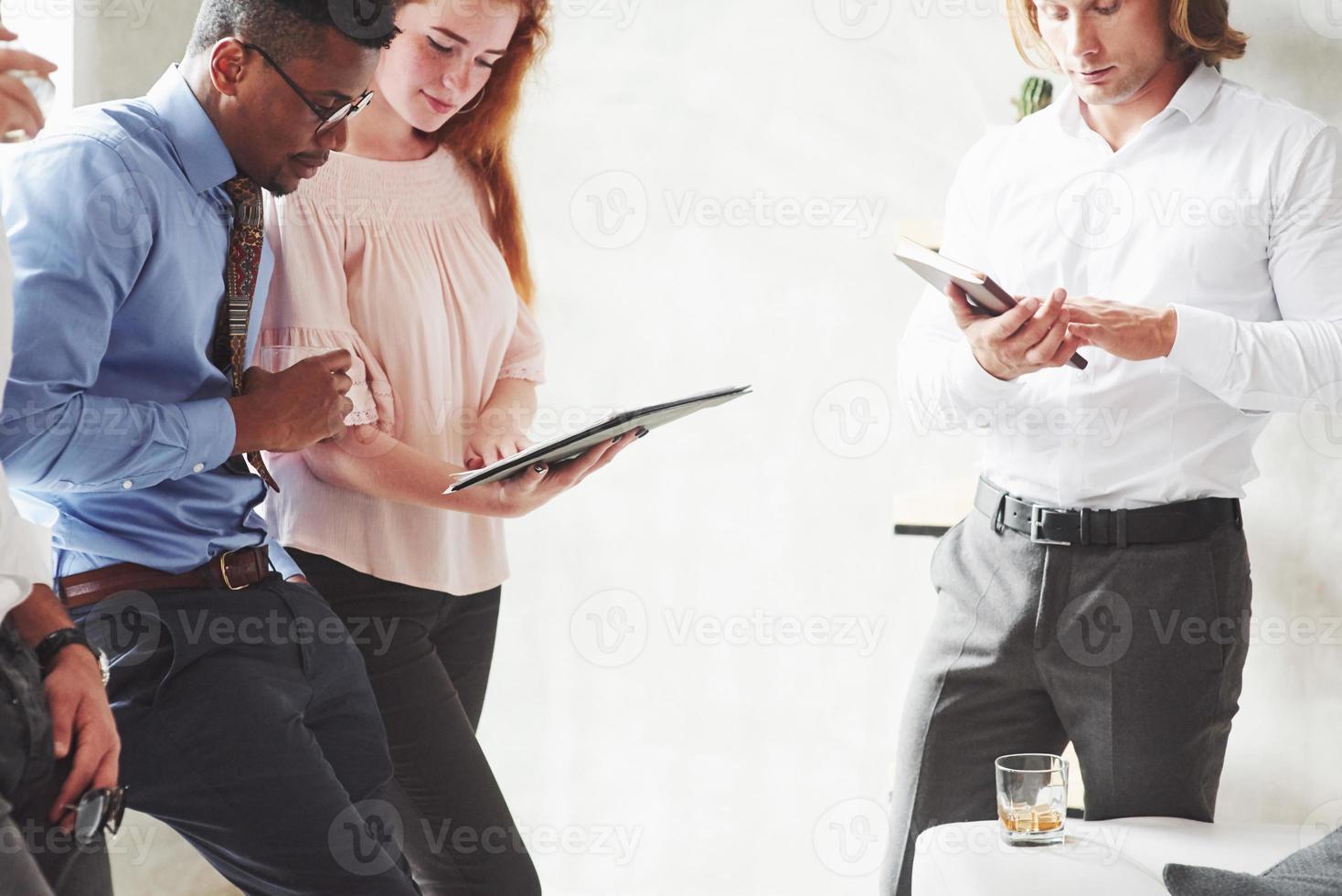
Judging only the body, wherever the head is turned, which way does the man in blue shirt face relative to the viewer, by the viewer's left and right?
facing the viewer and to the right of the viewer

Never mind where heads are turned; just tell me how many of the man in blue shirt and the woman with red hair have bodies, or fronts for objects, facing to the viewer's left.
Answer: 0

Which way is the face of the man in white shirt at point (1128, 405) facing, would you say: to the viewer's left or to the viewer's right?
to the viewer's left

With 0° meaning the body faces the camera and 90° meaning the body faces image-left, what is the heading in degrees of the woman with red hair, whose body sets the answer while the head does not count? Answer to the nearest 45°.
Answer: approximately 315°

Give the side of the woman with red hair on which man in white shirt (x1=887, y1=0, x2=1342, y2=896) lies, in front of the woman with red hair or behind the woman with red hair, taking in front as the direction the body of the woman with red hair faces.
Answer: in front

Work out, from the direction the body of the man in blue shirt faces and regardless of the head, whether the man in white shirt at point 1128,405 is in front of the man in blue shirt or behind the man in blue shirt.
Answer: in front

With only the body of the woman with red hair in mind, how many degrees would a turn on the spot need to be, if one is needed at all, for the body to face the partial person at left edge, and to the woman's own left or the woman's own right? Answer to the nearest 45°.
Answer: approximately 90° to the woman's own right

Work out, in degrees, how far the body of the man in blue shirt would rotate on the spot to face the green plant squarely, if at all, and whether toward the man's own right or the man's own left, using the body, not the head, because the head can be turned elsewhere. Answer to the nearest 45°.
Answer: approximately 45° to the man's own left

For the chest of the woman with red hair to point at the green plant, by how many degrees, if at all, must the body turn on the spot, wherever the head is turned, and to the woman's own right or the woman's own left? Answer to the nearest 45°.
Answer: approximately 45° to the woman's own left
